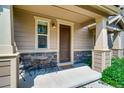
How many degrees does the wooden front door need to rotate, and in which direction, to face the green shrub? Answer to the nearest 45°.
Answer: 0° — it already faces it

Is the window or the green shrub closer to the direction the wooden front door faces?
the green shrub

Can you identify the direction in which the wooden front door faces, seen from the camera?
facing the viewer and to the right of the viewer

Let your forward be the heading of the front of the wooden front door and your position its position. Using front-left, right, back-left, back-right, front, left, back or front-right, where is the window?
right
